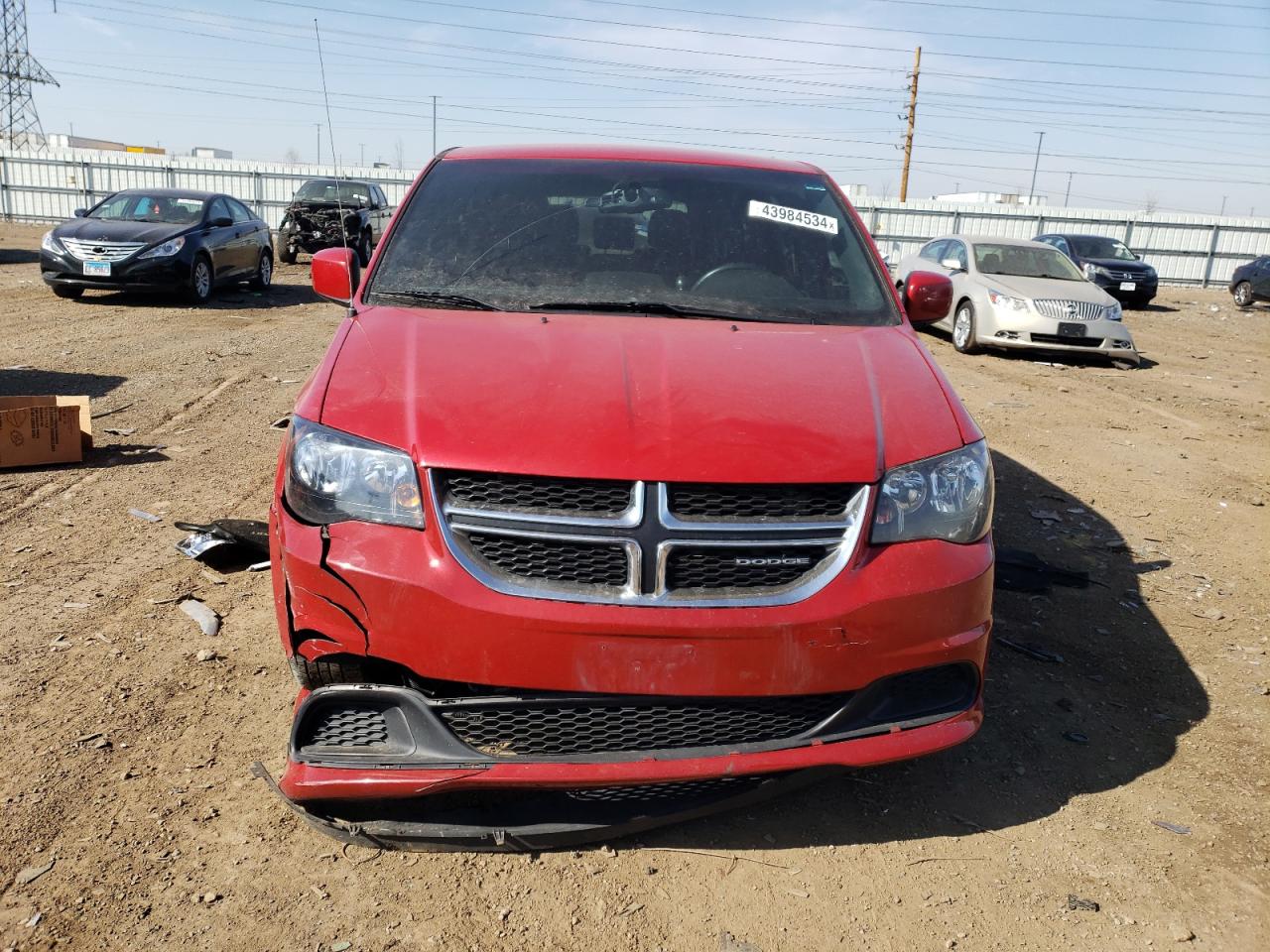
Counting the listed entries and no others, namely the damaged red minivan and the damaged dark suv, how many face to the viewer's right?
0

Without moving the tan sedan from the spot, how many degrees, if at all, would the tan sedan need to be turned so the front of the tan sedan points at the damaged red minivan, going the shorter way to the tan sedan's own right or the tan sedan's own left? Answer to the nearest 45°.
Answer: approximately 45° to the tan sedan's own right

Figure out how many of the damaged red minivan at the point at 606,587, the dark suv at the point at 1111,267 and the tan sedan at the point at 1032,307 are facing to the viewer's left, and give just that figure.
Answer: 0

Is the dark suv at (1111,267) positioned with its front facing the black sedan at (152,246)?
no

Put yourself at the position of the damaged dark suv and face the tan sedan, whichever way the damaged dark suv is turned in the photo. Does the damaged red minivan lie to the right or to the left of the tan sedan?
right

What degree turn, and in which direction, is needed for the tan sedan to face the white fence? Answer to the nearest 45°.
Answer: approximately 135° to its left

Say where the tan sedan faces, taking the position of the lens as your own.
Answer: facing the viewer and to the right of the viewer

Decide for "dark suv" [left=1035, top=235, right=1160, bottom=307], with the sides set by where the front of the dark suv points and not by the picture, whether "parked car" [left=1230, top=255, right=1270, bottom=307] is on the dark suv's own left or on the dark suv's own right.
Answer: on the dark suv's own left

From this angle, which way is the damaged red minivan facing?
toward the camera

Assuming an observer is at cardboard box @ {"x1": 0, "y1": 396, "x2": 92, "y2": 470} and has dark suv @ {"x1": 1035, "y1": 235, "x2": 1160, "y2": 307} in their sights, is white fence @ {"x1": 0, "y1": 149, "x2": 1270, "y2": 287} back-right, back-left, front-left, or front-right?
front-left

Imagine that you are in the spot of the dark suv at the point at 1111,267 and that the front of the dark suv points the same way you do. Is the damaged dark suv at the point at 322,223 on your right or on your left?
on your right

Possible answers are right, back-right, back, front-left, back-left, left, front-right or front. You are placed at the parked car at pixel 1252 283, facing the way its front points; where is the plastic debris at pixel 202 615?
front-left

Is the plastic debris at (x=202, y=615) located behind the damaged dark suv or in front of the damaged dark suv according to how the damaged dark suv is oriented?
in front

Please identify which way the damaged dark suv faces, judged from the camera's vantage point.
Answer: facing the viewer and to the left of the viewer

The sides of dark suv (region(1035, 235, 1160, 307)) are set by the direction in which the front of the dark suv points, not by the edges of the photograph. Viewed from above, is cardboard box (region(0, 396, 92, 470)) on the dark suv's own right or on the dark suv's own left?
on the dark suv's own right
